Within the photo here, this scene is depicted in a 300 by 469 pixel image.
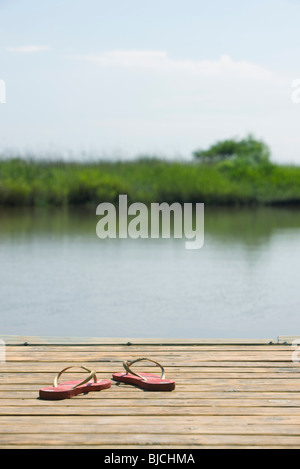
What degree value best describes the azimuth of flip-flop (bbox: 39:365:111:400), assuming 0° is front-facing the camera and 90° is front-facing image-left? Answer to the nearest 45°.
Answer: approximately 225°

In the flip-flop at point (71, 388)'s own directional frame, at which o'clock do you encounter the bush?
The bush is roughly at 11 o'clock from the flip-flop.

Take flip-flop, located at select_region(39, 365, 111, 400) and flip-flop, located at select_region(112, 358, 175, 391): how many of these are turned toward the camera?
0
